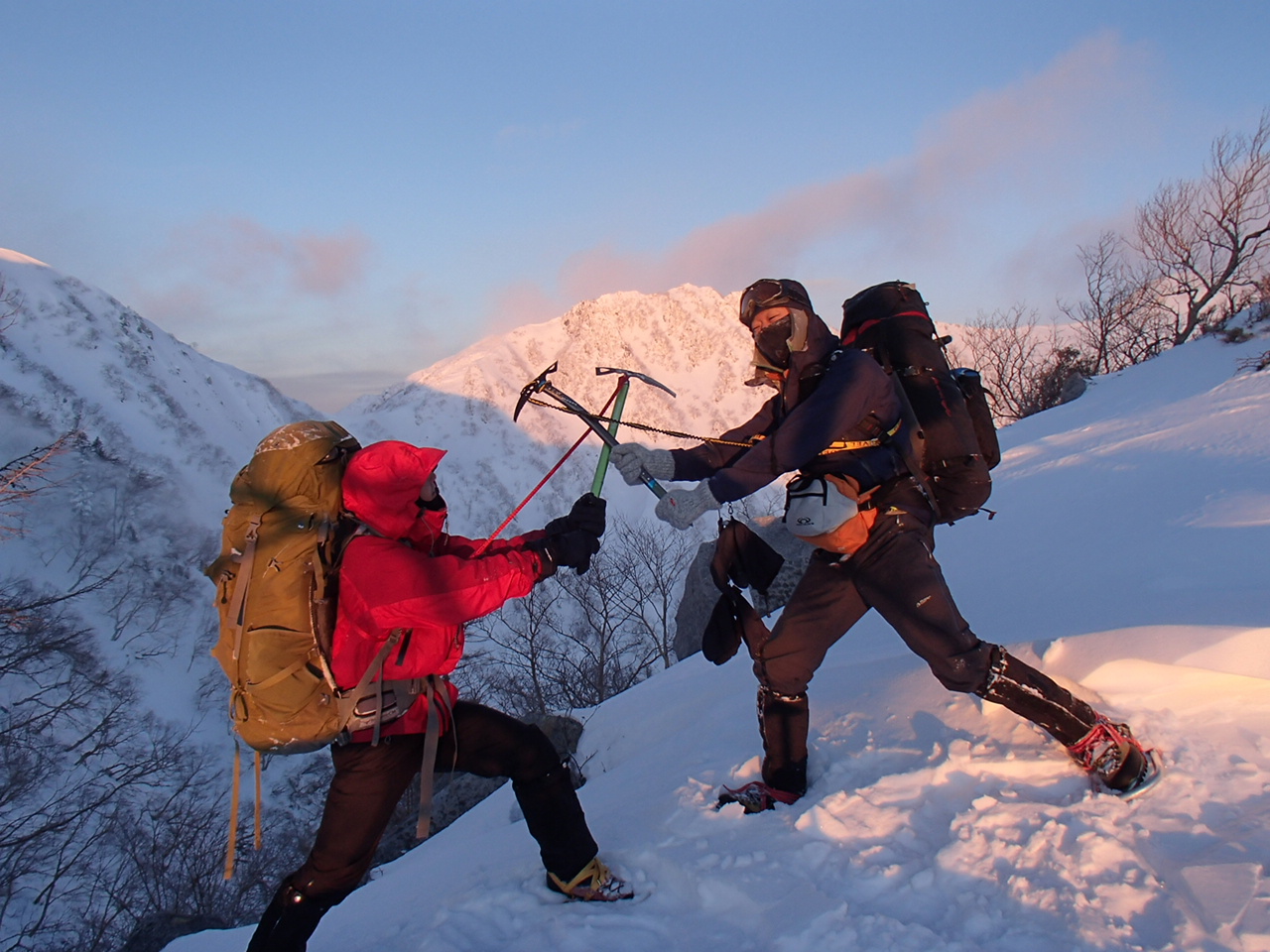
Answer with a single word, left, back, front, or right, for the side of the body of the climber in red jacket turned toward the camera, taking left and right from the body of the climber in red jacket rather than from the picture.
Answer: right

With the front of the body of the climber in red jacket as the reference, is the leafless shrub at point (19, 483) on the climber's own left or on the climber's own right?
on the climber's own left

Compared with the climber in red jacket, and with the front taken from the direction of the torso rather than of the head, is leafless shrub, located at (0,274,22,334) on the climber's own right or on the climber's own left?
on the climber's own left

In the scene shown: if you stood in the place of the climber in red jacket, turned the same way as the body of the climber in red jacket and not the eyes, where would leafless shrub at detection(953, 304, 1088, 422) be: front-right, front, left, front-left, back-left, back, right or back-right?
front-left

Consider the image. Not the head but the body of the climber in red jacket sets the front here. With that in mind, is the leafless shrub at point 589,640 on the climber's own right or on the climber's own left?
on the climber's own left
